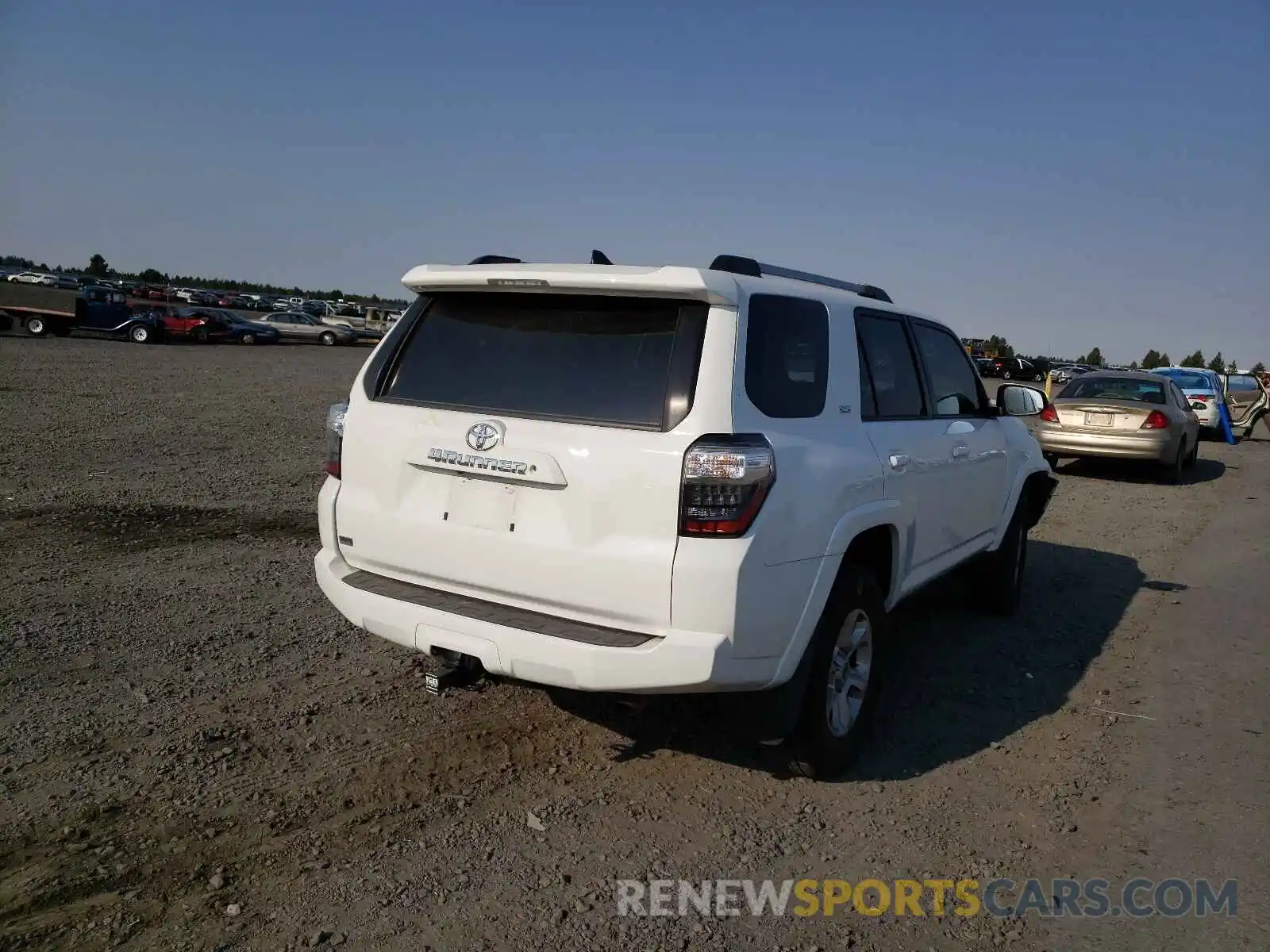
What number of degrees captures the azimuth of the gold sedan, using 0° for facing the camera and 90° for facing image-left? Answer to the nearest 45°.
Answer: approximately 180°

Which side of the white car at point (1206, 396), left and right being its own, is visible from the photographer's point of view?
back

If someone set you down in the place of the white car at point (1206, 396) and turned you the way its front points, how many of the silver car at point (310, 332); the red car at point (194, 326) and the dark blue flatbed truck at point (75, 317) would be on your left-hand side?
3

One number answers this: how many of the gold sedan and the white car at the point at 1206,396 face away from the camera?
2

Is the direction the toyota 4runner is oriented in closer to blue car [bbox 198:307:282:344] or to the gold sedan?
the gold sedan

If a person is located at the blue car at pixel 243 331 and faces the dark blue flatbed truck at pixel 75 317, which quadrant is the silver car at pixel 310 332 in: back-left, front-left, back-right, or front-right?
back-right

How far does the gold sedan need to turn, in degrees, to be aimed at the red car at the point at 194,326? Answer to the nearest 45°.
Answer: approximately 90° to its left

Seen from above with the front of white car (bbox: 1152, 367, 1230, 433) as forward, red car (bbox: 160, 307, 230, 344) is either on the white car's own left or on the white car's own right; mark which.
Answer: on the white car's own left

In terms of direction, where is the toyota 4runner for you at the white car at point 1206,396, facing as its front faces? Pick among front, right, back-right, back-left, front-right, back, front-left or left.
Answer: back

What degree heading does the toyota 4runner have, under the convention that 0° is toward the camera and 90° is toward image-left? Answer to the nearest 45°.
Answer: approximately 225°

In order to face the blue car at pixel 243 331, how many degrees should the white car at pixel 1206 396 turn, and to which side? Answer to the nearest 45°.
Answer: approximately 90° to its left

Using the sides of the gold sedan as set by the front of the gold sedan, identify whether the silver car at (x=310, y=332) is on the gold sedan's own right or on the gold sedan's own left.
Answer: on the gold sedan's own left
